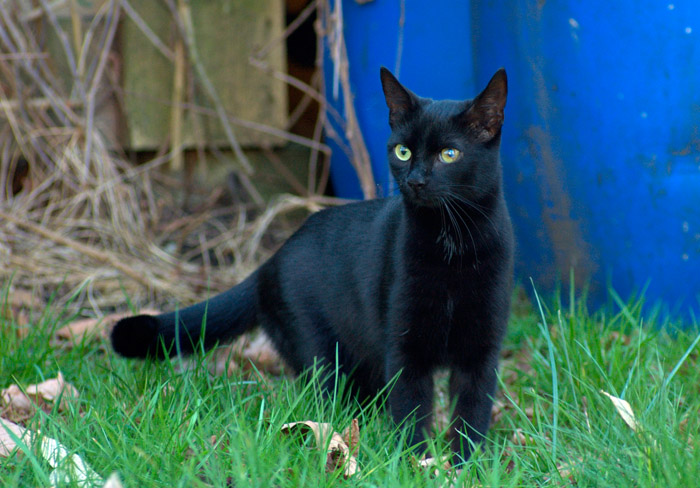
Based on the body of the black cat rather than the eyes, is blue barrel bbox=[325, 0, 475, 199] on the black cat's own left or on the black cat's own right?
on the black cat's own left

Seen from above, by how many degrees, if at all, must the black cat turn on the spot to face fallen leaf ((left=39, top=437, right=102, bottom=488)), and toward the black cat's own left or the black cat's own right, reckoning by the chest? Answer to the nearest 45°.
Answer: approximately 90° to the black cat's own right

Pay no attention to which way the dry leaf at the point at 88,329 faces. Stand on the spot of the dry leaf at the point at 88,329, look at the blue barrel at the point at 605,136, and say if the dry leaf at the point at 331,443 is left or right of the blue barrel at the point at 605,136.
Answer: right

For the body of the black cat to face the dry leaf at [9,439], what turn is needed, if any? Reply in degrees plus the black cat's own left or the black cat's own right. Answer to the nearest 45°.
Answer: approximately 135° to the black cat's own right

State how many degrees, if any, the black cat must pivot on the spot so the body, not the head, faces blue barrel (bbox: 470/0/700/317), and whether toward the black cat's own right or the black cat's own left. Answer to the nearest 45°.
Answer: approximately 90° to the black cat's own left

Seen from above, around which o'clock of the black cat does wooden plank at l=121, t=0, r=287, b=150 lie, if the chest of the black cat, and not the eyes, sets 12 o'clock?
The wooden plank is roughly at 7 o'clock from the black cat.

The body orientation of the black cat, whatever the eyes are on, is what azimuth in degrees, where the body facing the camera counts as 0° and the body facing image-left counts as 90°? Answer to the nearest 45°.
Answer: approximately 315°

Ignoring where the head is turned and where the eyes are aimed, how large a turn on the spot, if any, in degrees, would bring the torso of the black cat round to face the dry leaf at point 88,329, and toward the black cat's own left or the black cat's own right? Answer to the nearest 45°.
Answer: approximately 180°
